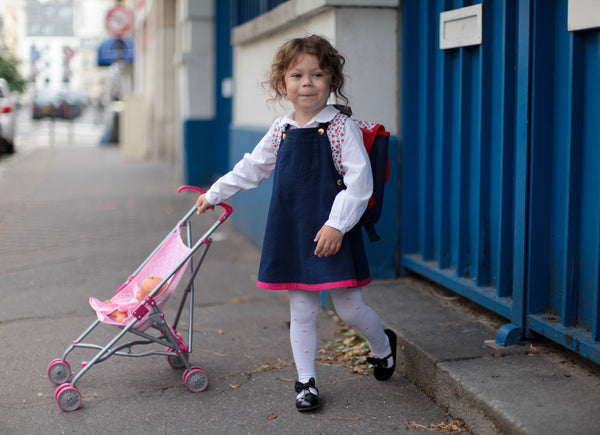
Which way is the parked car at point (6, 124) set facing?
away from the camera

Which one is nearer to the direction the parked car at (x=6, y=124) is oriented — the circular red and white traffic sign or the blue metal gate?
the circular red and white traffic sign

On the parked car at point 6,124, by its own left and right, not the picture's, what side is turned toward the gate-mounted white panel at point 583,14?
back

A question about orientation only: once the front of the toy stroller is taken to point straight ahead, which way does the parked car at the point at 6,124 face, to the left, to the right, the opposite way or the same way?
to the right

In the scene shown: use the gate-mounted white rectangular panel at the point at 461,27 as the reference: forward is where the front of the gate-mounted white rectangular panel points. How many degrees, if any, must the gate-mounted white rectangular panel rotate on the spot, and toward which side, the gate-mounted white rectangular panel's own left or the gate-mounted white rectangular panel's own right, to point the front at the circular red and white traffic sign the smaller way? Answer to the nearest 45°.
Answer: approximately 90° to the gate-mounted white rectangular panel's own right

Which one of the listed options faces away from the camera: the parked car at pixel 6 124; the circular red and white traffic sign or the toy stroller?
the parked car

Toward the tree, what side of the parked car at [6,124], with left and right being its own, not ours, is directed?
front

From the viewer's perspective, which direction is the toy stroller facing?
to the viewer's left

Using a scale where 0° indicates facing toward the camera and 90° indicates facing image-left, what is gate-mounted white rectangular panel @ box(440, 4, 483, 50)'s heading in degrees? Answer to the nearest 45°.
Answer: approximately 45°
